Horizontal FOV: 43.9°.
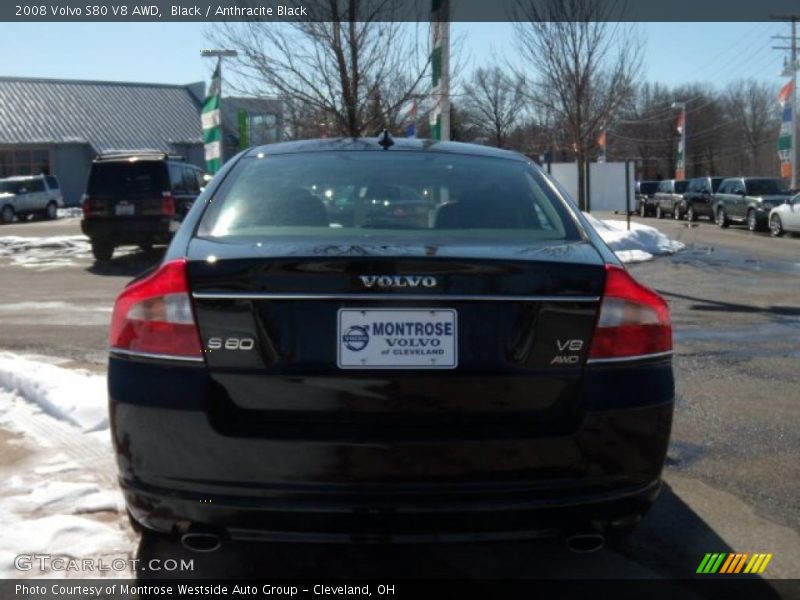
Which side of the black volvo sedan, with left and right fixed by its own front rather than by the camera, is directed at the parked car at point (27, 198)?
front

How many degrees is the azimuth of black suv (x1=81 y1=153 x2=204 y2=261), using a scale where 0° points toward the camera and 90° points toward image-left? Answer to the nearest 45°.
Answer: approximately 225°

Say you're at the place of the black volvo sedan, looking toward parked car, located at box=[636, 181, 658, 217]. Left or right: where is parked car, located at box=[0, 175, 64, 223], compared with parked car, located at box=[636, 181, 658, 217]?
left

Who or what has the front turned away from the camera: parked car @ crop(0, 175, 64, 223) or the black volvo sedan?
the black volvo sedan

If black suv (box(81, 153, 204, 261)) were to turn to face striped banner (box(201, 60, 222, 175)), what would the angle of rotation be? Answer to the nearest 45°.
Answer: approximately 45° to its left

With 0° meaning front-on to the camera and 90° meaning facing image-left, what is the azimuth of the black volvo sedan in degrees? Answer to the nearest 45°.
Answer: approximately 180°

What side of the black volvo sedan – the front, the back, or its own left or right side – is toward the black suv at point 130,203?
front

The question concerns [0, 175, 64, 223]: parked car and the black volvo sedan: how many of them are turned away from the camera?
1

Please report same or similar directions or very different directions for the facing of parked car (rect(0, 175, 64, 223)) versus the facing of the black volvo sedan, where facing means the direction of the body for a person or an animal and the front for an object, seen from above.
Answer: very different directions

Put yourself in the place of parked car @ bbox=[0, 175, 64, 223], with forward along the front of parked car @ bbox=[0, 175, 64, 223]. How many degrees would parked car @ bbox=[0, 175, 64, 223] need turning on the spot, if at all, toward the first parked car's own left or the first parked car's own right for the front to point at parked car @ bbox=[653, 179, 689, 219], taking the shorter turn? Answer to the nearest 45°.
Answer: approximately 135° to the first parked car's own left

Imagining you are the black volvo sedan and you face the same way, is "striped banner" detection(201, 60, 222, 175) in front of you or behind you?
in front

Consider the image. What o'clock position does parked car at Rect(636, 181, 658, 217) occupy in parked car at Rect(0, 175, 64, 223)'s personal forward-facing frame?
parked car at Rect(636, 181, 658, 217) is roughly at 8 o'clock from parked car at Rect(0, 175, 64, 223).

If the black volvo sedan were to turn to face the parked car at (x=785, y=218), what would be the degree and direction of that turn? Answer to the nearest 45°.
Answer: approximately 45° to its right
